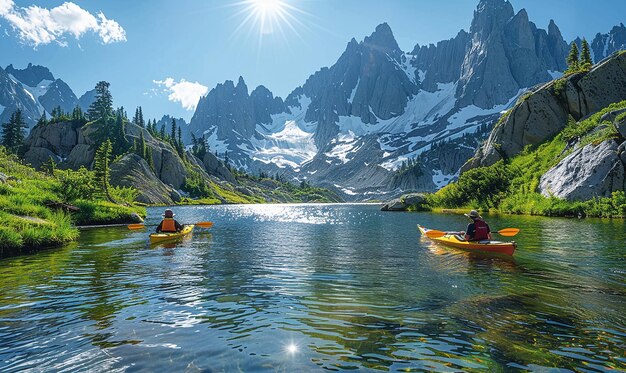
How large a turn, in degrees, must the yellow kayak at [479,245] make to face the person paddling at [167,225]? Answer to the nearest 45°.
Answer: approximately 45° to its left

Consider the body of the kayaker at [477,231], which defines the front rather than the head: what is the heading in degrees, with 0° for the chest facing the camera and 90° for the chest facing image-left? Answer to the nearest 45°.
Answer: approximately 135°

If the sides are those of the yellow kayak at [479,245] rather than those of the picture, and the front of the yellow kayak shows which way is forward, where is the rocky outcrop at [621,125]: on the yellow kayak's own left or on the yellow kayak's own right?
on the yellow kayak's own right

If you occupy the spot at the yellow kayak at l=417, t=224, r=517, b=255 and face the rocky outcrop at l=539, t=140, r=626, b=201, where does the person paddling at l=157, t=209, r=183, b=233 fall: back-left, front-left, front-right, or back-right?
back-left

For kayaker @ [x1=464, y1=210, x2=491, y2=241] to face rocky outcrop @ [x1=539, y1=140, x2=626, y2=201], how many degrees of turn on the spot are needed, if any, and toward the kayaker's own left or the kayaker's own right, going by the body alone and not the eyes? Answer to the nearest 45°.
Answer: approximately 90° to the kayaker's own right

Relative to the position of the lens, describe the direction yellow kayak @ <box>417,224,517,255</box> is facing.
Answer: facing away from the viewer and to the left of the viewer
